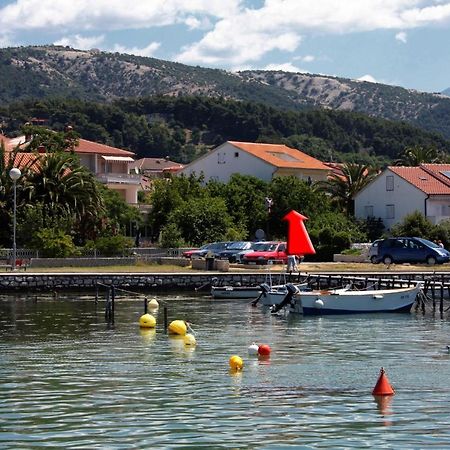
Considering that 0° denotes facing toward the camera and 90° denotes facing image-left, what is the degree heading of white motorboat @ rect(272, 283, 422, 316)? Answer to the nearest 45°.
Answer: approximately 270°

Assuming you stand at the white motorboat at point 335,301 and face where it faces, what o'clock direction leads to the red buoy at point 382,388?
The red buoy is roughly at 3 o'clock from the white motorboat.

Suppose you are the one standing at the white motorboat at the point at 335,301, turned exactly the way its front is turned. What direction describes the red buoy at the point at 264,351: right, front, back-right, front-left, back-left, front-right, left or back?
right

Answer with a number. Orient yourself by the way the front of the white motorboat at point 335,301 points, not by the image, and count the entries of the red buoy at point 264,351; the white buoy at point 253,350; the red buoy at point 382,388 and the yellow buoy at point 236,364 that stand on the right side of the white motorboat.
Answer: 4

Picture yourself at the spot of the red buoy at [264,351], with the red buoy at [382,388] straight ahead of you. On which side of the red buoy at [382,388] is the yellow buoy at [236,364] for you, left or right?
right

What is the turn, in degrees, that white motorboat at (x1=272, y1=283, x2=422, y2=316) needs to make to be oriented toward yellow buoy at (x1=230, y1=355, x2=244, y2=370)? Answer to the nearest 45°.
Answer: approximately 90° to its right

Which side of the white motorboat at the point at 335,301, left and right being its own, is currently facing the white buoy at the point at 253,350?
right

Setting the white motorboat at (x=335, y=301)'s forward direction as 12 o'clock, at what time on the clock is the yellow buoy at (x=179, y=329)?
The yellow buoy is roughly at 4 o'clock from the white motorboat.
